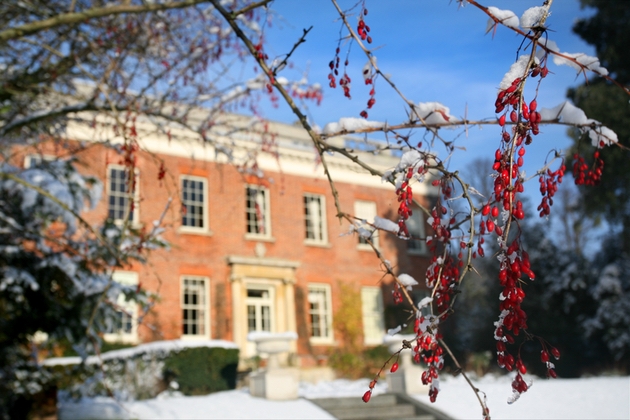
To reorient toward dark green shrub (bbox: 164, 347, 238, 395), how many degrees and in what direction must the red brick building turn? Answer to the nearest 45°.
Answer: approximately 45° to its right

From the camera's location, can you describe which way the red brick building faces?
facing the viewer and to the right of the viewer

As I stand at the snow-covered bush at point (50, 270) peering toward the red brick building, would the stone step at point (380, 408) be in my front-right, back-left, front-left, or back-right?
front-right

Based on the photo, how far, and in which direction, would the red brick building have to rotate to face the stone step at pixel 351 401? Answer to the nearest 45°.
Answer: approximately 45° to its right

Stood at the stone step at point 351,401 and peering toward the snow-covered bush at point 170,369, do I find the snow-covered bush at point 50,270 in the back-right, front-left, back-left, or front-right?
front-left

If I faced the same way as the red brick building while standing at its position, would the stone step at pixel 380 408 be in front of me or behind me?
in front

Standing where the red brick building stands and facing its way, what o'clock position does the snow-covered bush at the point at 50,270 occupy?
The snow-covered bush is roughly at 2 o'clock from the red brick building.

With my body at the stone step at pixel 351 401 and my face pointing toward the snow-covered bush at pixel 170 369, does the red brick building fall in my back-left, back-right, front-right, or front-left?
front-right

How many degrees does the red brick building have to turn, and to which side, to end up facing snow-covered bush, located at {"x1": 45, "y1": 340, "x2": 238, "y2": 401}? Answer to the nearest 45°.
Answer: approximately 45° to its right

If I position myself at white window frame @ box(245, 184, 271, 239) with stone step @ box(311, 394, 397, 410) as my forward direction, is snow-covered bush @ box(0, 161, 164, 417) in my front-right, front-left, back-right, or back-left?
front-right
